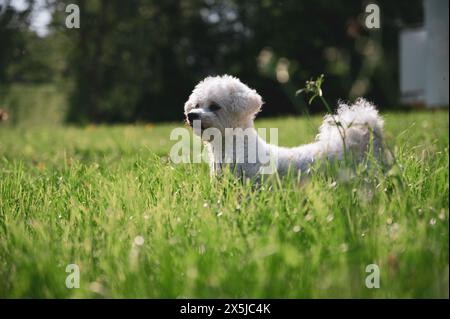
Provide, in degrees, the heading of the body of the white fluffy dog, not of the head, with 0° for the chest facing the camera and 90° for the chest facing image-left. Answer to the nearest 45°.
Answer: approximately 90°

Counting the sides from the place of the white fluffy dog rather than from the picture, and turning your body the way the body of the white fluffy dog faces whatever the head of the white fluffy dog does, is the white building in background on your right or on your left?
on your right
